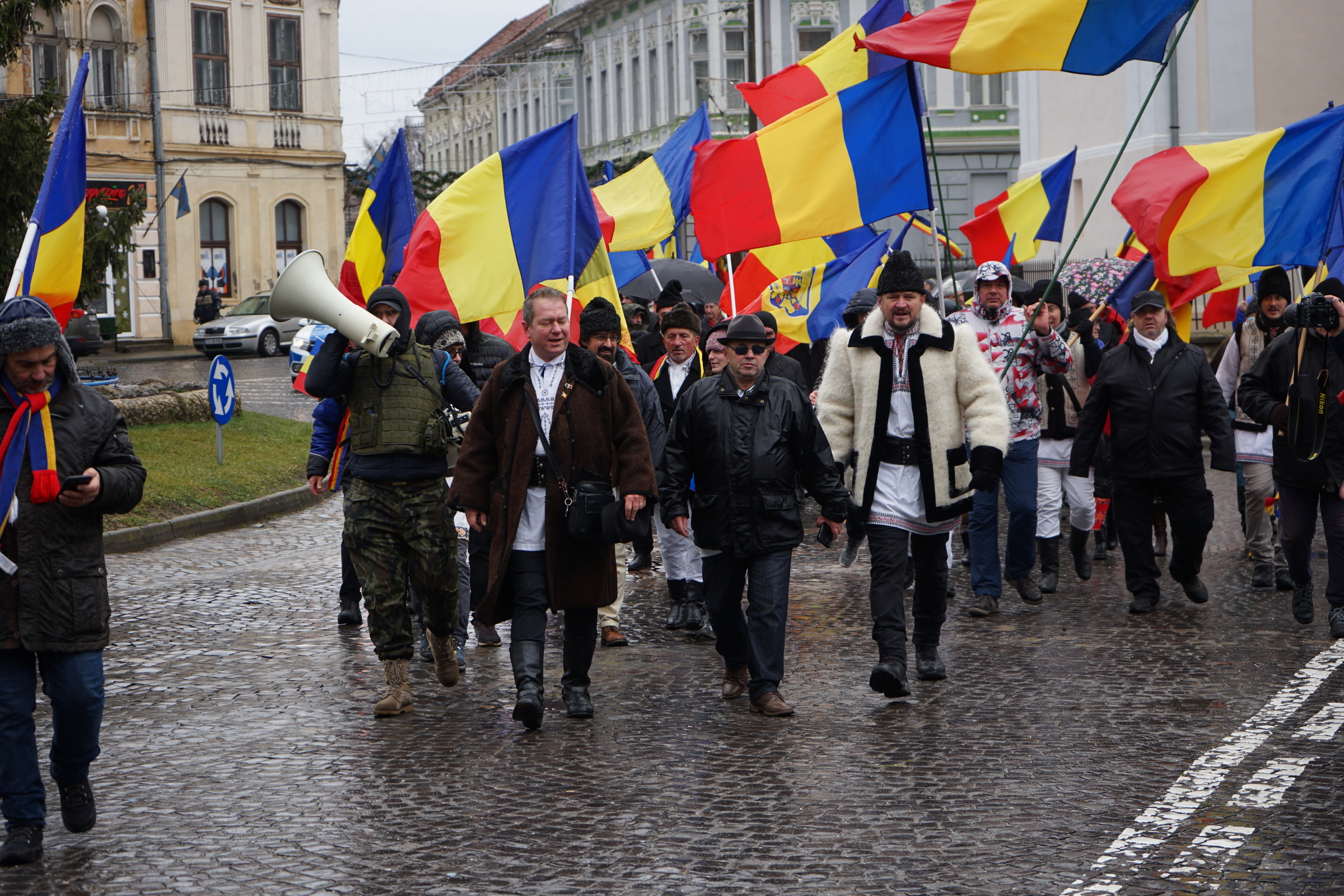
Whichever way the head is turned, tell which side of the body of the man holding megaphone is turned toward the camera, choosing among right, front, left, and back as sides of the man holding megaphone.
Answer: front

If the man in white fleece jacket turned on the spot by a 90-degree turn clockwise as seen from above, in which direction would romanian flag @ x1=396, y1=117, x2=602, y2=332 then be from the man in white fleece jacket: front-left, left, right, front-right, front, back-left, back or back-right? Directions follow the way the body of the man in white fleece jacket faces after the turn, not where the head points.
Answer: front-right

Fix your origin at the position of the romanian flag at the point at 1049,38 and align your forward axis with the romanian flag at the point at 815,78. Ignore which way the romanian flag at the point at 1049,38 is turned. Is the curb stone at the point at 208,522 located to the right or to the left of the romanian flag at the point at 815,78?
left

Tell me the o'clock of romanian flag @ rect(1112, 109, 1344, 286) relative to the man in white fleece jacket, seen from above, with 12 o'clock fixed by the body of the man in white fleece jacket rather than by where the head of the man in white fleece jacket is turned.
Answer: The romanian flag is roughly at 7 o'clock from the man in white fleece jacket.

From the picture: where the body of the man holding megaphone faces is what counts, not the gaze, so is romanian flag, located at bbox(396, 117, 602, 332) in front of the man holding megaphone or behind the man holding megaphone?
behind

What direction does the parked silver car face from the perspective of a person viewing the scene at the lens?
facing the viewer and to the left of the viewer

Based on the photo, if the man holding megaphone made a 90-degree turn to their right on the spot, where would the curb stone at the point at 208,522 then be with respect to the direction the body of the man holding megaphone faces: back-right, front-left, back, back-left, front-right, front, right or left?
right

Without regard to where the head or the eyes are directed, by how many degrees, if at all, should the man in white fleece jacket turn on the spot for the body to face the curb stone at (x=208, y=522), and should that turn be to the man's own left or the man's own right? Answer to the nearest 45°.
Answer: approximately 135° to the man's own right

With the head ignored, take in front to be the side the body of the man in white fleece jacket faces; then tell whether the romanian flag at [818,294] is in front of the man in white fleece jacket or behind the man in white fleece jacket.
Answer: behind

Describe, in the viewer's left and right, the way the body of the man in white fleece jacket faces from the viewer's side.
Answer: facing the viewer

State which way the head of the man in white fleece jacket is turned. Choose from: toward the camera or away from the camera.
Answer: toward the camera

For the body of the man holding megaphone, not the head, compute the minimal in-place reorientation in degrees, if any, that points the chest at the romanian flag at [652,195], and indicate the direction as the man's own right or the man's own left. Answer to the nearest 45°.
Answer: approximately 180°

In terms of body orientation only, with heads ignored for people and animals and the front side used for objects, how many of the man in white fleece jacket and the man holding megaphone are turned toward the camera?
2

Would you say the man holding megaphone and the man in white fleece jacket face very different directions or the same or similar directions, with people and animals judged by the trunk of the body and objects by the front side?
same or similar directions
